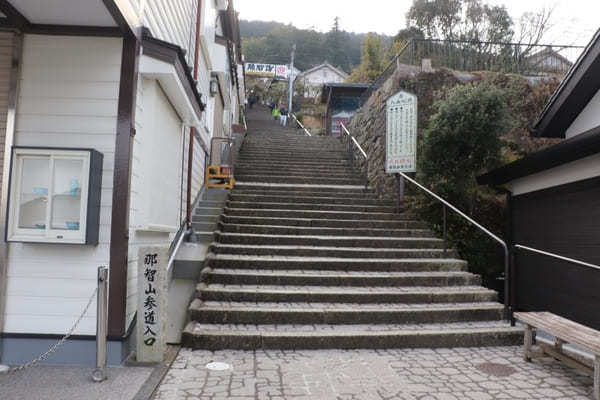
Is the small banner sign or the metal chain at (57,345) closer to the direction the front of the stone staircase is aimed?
the metal chain

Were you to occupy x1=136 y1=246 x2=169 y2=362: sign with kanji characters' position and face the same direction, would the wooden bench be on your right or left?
on your left

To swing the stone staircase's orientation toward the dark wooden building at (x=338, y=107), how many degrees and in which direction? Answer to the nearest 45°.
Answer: approximately 180°

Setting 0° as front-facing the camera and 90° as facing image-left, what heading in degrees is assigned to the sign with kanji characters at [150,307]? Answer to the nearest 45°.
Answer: approximately 0°

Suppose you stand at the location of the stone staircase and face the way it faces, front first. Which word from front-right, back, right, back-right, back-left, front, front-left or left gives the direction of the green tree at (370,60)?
back

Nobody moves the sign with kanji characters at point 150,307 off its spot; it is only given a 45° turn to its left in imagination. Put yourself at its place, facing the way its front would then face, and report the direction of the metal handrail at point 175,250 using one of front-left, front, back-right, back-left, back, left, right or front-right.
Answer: back-left

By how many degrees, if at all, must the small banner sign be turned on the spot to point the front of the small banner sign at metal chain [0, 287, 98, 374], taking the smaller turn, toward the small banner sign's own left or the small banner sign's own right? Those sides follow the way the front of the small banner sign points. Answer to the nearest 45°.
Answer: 0° — it already faces it

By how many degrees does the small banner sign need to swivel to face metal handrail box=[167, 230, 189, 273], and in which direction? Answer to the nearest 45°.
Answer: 0° — it already faces it

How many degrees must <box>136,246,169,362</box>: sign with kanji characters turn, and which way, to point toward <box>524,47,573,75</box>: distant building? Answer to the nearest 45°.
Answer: approximately 135° to its left

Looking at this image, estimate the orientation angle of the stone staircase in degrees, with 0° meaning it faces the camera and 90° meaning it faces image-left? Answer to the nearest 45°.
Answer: approximately 0°

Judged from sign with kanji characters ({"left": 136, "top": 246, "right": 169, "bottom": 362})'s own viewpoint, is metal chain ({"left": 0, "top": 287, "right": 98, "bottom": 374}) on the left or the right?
on its right
